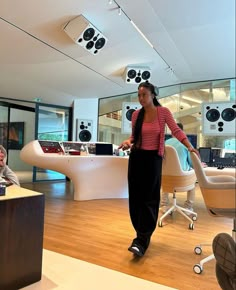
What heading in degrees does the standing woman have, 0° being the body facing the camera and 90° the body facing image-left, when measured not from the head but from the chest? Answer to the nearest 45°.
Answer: approximately 45°

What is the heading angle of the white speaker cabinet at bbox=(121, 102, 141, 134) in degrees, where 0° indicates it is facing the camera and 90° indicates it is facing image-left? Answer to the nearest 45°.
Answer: approximately 0°

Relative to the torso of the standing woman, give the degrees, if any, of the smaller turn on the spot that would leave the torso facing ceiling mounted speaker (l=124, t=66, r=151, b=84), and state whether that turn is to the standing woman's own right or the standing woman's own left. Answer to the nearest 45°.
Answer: approximately 135° to the standing woman's own right

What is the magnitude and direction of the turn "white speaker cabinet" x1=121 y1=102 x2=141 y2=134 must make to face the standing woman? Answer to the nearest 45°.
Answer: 0° — it already faces them

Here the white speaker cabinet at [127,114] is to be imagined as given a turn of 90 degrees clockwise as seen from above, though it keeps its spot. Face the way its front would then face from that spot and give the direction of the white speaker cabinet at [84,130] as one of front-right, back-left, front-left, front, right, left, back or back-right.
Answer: front

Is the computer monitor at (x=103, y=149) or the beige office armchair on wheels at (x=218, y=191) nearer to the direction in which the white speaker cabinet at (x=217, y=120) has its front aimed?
the beige office armchair on wheels

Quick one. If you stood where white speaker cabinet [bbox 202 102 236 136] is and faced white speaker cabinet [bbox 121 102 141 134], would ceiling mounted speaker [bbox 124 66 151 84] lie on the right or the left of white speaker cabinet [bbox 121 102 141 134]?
left

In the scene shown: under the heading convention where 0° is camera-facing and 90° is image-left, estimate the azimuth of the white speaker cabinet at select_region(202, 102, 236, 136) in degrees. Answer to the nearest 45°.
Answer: approximately 0°
